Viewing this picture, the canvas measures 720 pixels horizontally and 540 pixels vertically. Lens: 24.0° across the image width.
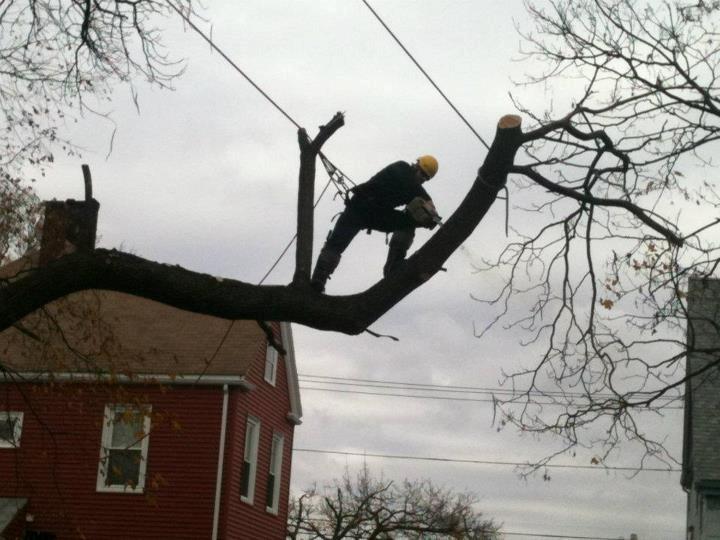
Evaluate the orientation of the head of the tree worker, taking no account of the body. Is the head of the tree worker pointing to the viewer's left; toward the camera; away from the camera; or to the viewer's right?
to the viewer's right

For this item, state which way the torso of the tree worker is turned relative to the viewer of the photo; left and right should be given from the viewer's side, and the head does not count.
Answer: facing to the right of the viewer
